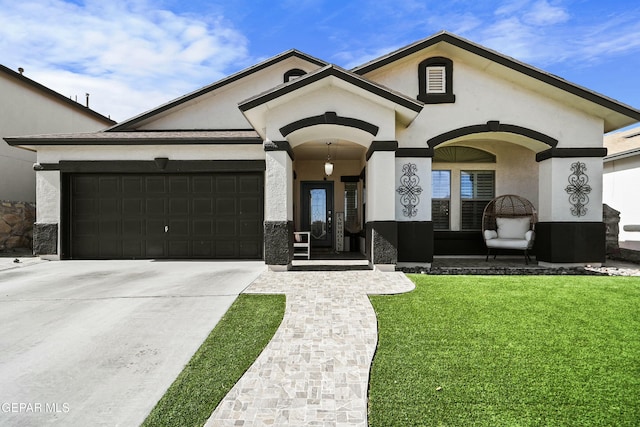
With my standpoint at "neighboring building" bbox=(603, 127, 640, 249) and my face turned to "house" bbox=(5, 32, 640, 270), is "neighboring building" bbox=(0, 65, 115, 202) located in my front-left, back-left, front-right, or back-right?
front-right

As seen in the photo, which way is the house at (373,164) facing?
toward the camera

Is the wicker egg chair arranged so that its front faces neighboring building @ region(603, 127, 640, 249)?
no

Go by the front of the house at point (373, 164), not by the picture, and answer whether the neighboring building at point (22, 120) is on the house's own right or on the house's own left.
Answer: on the house's own right

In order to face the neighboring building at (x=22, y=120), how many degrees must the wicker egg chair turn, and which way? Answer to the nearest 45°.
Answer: approximately 90° to its right

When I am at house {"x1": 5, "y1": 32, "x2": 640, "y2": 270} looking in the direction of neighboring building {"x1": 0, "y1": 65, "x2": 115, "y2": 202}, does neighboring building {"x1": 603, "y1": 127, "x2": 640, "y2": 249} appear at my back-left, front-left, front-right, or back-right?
back-right

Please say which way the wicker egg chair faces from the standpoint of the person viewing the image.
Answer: facing the viewer

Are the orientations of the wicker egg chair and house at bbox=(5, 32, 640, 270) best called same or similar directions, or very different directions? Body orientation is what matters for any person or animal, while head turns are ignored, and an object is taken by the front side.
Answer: same or similar directions

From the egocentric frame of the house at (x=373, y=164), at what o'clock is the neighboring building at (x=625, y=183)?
The neighboring building is roughly at 8 o'clock from the house.
